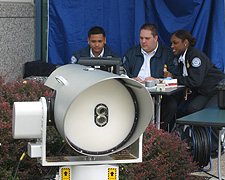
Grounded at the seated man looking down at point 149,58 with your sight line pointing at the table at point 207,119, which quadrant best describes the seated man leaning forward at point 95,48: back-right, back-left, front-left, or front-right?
back-right

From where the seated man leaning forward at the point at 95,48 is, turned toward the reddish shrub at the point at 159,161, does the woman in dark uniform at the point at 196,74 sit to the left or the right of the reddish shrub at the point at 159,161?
left

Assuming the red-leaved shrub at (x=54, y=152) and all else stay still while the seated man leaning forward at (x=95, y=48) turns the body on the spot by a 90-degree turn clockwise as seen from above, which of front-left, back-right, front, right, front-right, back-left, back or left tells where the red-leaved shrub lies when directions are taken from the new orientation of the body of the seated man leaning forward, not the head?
left

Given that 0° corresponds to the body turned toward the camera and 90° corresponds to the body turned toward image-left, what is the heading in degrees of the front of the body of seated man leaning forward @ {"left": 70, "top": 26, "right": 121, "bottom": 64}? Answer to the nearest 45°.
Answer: approximately 0°

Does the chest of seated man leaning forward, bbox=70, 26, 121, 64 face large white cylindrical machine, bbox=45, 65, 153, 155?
yes

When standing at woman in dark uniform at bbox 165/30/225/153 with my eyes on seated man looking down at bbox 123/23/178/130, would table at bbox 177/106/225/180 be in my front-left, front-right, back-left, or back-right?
back-left
